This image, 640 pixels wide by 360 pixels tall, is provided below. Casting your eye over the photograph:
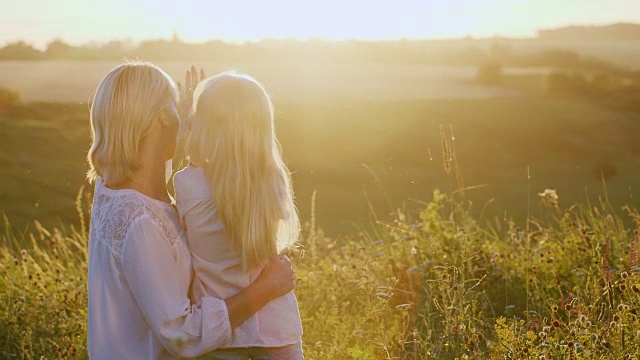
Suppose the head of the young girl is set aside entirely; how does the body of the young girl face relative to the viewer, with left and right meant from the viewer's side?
facing away from the viewer and to the left of the viewer

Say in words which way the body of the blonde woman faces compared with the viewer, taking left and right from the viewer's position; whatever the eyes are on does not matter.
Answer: facing away from the viewer and to the right of the viewer

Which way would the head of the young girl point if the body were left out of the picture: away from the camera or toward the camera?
away from the camera

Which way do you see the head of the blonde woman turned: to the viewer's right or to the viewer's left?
to the viewer's right
